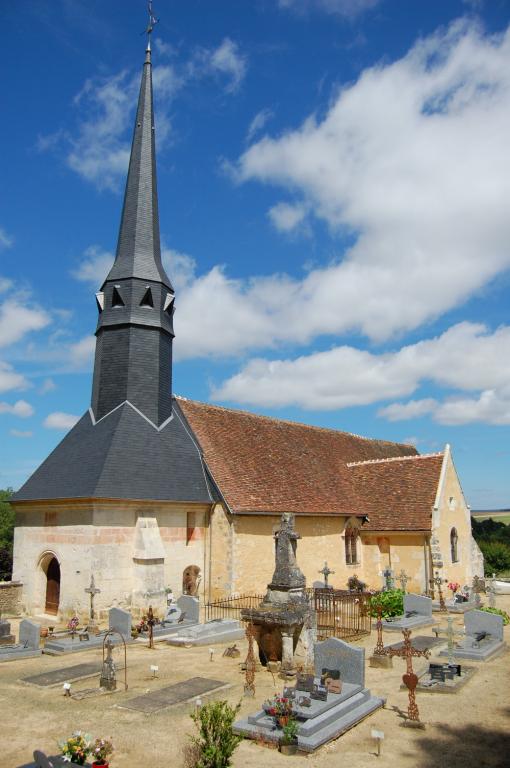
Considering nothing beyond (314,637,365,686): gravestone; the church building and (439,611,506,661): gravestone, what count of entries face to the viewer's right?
0

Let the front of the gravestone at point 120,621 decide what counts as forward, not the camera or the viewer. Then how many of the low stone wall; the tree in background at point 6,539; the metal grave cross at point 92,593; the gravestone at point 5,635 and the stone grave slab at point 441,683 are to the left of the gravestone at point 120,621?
1

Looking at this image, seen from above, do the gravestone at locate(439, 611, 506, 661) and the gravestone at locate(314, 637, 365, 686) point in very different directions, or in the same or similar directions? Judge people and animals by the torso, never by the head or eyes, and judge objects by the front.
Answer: same or similar directions

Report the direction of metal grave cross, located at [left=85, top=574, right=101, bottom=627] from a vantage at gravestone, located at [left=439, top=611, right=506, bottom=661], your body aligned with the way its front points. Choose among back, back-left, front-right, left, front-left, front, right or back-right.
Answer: front-right

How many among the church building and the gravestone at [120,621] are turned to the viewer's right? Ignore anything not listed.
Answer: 0

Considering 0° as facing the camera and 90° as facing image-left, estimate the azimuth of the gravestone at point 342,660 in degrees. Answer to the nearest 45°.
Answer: approximately 45°

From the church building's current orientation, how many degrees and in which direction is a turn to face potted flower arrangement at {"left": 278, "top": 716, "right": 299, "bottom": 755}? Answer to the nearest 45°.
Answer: approximately 45° to its left

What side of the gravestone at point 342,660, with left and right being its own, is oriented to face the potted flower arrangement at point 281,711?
front

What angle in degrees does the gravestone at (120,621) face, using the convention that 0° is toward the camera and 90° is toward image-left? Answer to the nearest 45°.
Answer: approximately 45°

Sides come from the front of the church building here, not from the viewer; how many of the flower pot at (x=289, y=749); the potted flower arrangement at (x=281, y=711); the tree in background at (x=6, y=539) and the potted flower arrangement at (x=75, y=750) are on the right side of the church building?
1

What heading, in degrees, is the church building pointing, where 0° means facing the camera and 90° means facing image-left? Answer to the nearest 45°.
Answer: approximately 45°

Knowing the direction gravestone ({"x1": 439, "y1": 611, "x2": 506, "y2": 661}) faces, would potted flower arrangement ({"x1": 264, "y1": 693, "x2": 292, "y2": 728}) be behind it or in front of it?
in front

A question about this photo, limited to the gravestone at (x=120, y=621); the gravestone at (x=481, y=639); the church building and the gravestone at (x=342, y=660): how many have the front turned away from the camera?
0

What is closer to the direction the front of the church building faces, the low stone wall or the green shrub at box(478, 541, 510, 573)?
the low stone wall

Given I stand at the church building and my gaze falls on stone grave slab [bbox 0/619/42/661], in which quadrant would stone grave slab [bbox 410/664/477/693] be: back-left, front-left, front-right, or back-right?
front-left

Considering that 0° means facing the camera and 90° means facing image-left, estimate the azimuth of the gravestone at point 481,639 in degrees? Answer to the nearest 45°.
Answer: approximately 45°
